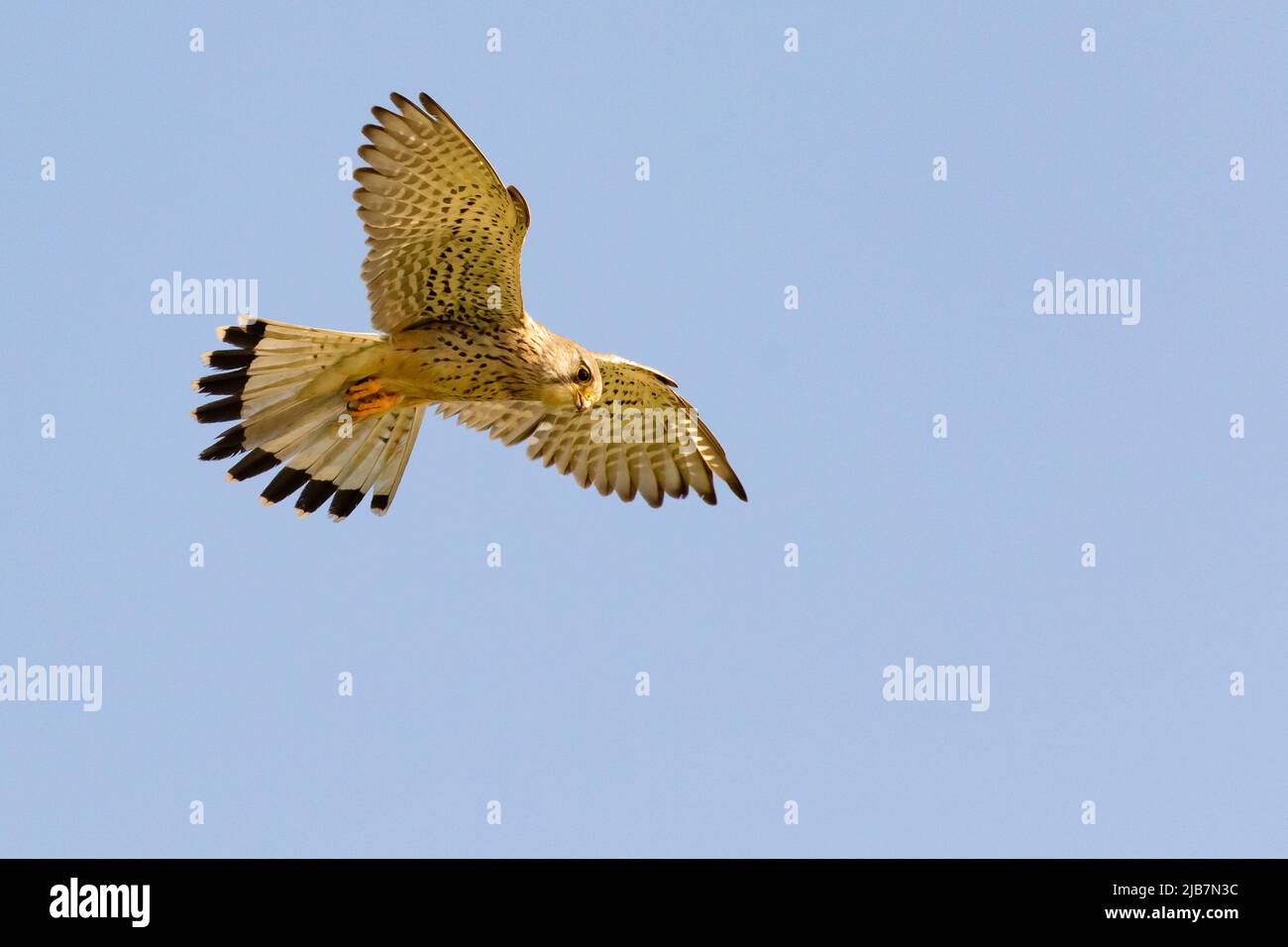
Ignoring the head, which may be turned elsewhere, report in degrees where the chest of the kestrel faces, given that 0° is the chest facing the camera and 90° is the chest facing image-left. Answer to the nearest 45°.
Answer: approximately 270°
